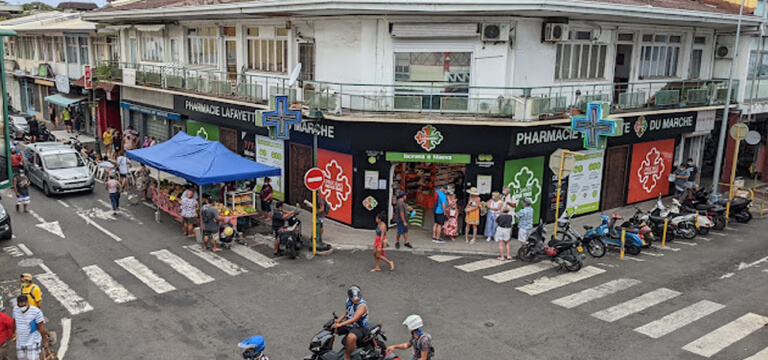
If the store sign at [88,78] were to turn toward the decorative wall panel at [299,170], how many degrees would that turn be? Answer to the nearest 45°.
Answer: approximately 45° to its left

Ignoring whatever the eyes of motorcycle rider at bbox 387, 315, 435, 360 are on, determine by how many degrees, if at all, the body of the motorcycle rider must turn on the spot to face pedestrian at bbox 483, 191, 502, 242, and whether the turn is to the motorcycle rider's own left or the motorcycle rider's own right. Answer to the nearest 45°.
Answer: approximately 90° to the motorcycle rider's own right

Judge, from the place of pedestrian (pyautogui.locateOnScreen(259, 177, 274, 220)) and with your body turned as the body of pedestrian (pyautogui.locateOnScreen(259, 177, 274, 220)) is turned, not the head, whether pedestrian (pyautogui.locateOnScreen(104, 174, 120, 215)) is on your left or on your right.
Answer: on your right

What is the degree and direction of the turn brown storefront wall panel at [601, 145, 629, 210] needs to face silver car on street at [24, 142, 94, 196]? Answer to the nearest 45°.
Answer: approximately 135° to its right

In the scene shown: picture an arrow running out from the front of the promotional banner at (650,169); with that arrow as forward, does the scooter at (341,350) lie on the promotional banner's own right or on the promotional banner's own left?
on the promotional banner's own right

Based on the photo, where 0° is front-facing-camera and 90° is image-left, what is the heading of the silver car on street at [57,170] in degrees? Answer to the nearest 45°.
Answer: approximately 315°

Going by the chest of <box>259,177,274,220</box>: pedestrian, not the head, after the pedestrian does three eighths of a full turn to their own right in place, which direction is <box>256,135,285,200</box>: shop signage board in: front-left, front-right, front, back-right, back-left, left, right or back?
front

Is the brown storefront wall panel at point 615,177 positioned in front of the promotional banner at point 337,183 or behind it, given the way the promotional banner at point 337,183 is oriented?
behind

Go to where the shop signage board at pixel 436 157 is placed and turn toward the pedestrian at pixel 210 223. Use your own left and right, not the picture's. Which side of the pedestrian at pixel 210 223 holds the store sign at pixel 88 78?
right
